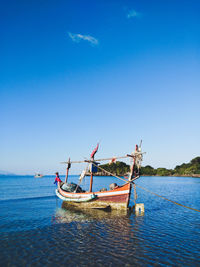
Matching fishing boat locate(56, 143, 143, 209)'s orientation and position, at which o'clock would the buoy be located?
The buoy is roughly at 12 o'clock from the fishing boat.

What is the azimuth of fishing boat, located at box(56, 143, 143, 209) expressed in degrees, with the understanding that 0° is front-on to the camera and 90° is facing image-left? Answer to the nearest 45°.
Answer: approximately 270°
